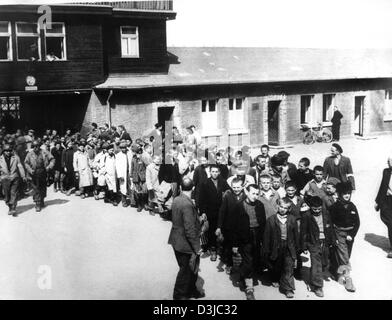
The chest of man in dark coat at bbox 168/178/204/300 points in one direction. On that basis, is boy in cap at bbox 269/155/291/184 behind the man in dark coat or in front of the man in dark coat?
in front

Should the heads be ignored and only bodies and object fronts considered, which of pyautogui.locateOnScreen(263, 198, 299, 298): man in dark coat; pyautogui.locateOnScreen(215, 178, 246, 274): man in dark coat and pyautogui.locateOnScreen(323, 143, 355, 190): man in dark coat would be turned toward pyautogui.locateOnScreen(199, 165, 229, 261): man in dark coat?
pyautogui.locateOnScreen(323, 143, 355, 190): man in dark coat

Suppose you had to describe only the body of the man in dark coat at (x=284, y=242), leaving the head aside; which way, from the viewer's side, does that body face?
toward the camera

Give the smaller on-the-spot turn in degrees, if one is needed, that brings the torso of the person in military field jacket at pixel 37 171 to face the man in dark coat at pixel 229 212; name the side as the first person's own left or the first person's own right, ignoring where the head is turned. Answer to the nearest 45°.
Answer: approximately 45° to the first person's own left

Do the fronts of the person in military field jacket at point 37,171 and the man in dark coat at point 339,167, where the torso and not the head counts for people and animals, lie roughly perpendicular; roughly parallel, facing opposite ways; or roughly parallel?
roughly parallel

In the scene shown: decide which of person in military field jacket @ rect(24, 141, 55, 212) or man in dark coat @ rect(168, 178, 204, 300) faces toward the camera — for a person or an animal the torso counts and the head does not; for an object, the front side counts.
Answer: person in military field jacket @ rect(24, 141, 55, 212)

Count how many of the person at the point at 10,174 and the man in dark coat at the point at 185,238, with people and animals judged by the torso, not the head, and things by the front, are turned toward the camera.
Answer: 1

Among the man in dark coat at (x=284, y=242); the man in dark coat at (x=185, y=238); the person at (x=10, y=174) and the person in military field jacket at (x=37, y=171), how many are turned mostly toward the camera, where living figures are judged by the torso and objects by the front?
3

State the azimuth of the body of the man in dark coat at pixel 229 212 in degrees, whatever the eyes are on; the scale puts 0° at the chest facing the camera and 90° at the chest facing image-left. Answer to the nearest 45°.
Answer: approximately 315°

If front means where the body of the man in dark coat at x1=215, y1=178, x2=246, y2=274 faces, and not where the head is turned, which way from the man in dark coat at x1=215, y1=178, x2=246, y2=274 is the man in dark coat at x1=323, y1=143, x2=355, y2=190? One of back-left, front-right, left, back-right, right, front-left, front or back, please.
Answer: left

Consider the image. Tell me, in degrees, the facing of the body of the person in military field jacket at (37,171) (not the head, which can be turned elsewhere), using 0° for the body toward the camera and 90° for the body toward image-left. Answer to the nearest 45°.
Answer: approximately 0°

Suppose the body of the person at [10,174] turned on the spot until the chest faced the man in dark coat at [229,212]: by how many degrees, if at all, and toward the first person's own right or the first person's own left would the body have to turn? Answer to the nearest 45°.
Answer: approximately 45° to the first person's own left

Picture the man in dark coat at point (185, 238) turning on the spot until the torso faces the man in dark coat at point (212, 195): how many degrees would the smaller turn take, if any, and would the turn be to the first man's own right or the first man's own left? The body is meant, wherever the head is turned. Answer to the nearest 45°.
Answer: approximately 45° to the first man's own left

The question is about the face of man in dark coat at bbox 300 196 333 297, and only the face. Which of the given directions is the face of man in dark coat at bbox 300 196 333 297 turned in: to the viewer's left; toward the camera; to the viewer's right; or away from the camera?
toward the camera

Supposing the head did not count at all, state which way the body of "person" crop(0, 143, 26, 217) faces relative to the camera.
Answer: toward the camera

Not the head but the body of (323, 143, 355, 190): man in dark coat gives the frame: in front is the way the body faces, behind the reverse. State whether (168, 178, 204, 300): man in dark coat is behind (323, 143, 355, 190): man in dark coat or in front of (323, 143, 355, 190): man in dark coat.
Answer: in front

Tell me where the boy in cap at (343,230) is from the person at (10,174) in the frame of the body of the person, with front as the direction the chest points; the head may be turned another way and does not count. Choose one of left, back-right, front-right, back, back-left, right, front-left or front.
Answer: front-left

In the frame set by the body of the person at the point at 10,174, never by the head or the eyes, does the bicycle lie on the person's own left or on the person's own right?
on the person's own left
